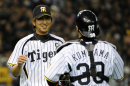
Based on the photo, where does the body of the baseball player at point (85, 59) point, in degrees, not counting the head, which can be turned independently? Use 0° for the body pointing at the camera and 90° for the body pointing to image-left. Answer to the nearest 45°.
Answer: approximately 180°

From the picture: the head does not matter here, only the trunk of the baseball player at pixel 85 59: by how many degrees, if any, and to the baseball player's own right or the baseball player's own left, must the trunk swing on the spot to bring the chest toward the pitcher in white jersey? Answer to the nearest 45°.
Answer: approximately 45° to the baseball player's own left

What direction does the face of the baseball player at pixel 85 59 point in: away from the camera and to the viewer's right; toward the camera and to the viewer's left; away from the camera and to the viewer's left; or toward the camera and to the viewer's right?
away from the camera and to the viewer's left
